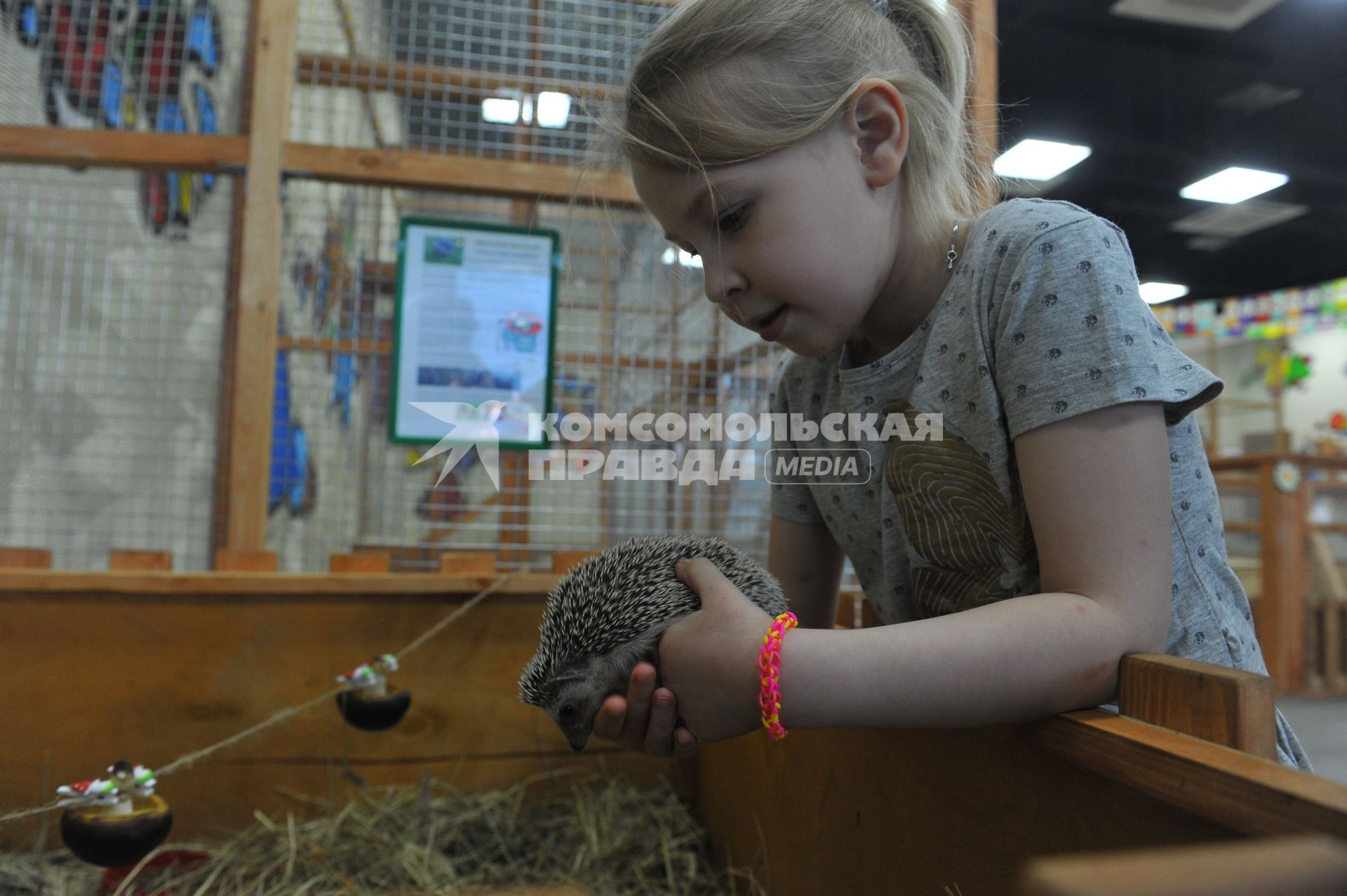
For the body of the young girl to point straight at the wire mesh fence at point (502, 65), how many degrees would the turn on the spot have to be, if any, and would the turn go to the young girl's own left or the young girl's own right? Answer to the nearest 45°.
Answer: approximately 90° to the young girl's own right

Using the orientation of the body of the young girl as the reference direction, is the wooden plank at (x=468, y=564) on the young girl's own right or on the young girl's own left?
on the young girl's own right

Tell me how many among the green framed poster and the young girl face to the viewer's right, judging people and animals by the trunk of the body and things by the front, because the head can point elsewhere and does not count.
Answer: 0

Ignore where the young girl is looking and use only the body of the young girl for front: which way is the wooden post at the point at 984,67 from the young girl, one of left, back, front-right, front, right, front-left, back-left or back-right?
back-right

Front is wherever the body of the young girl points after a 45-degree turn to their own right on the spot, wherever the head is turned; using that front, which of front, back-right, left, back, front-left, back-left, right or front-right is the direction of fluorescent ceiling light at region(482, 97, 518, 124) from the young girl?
front-right

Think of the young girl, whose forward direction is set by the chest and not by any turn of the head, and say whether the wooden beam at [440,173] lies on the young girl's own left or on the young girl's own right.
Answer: on the young girl's own right

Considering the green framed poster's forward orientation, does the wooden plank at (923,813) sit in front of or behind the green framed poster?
in front

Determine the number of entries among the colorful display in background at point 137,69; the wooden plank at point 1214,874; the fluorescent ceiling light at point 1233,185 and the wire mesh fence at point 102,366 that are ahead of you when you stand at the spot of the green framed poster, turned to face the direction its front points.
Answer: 1

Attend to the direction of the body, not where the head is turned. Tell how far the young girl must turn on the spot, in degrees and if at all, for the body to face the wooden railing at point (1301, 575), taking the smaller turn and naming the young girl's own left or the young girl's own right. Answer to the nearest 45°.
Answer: approximately 135° to the young girl's own right

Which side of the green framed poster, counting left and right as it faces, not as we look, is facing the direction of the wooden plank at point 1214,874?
front

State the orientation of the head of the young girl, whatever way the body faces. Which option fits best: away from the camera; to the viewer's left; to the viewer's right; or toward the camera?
to the viewer's left

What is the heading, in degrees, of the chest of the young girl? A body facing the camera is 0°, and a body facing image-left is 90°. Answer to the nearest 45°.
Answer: approximately 45°

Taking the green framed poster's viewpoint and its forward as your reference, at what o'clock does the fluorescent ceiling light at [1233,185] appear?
The fluorescent ceiling light is roughly at 8 o'clock from the green framed poster.

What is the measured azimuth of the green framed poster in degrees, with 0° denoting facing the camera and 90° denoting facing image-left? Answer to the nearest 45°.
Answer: approximately 0°

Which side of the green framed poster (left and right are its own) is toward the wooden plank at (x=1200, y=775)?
front

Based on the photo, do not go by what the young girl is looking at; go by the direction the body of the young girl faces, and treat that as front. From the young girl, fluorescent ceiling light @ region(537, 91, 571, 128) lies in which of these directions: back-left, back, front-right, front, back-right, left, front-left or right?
right
